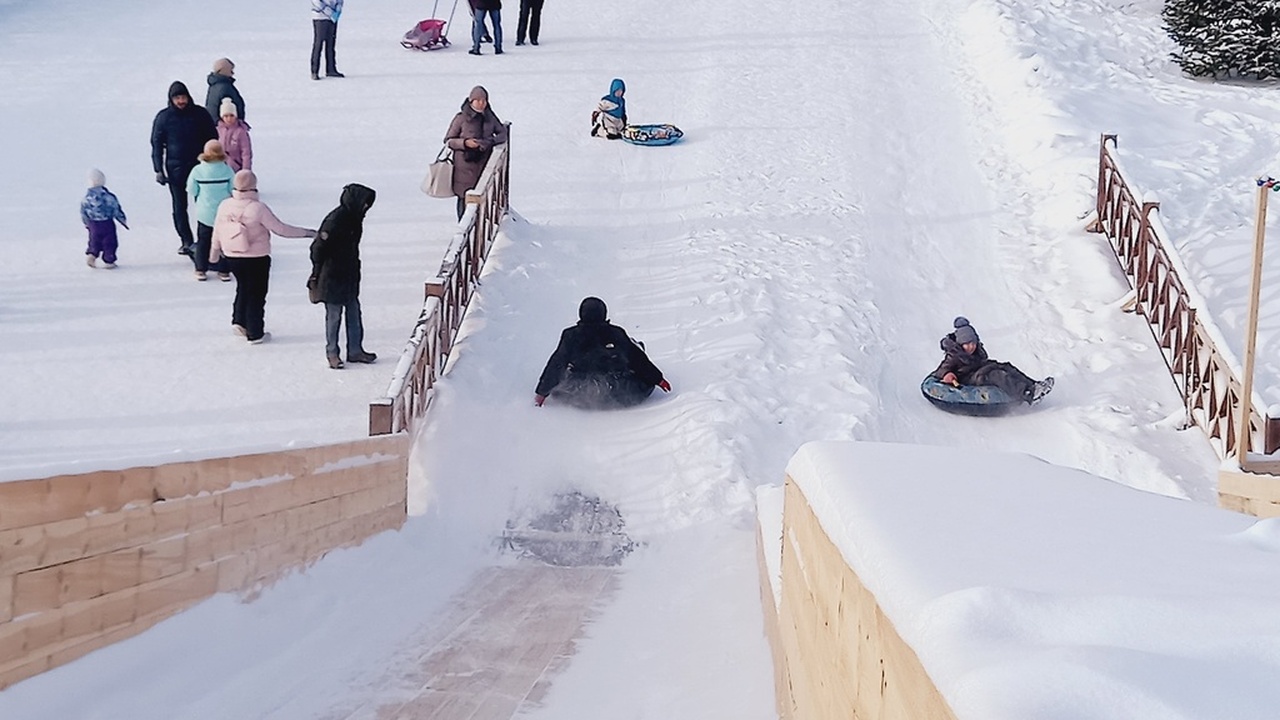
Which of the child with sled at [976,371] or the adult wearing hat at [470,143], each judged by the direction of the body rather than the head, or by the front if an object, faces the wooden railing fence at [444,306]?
the adult wearing hat

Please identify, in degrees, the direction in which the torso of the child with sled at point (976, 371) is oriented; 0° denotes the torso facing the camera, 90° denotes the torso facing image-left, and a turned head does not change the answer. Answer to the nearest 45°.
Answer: approximately 315°

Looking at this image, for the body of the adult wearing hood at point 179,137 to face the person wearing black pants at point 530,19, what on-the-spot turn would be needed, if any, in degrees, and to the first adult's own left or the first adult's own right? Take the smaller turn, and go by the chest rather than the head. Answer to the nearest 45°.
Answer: approximately 135° to the first adult's own left

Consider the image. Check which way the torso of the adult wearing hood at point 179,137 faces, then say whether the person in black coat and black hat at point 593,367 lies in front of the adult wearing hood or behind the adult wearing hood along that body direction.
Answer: in front

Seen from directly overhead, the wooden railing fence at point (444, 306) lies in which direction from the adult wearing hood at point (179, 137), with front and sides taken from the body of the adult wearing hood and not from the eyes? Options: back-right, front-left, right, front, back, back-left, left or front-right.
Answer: front-left
